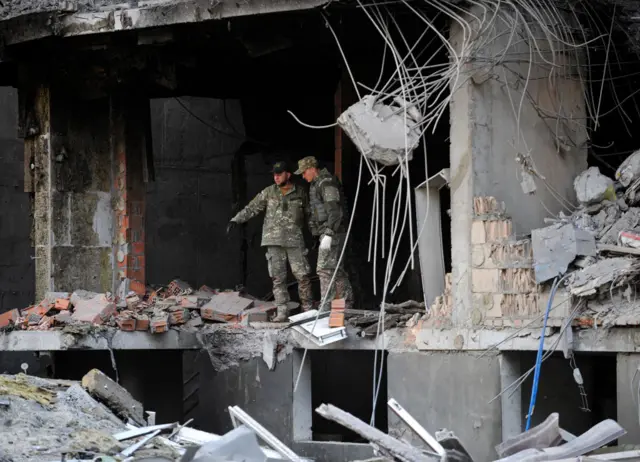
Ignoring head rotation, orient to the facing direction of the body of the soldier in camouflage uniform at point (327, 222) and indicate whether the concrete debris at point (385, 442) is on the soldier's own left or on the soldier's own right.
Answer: on the soldier's own left

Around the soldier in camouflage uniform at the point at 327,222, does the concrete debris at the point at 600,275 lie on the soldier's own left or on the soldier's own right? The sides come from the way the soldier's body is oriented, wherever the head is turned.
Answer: on the soldier's own left

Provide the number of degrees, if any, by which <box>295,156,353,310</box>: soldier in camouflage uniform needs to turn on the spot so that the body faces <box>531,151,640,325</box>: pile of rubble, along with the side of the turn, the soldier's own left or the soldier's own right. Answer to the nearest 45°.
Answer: approximately 135° to the soldier's own left

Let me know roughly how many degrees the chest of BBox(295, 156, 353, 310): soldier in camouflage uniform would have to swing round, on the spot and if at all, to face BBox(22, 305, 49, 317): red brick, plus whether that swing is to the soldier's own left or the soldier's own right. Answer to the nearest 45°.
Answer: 0° — they already face it

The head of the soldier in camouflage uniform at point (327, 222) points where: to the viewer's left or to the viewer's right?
to the viewer's left

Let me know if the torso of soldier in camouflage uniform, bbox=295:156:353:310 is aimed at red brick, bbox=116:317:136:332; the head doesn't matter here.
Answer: yes

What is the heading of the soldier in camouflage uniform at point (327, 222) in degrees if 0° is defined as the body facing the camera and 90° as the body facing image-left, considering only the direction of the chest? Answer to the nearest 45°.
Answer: approximately 90°

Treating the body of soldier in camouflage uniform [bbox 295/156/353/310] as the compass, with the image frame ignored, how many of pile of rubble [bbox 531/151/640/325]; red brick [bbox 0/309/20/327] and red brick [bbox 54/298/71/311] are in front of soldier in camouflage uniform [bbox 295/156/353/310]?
2

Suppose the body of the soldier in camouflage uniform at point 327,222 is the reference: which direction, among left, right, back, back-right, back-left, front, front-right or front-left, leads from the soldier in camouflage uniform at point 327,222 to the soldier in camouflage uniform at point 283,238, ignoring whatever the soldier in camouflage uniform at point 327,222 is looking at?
front-right

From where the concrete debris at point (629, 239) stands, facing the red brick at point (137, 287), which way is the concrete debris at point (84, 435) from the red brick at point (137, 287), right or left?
left

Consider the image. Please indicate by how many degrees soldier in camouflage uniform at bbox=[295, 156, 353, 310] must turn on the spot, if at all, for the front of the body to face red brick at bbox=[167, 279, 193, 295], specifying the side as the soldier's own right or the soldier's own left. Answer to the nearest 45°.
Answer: approximately 45° to the soldier's own right

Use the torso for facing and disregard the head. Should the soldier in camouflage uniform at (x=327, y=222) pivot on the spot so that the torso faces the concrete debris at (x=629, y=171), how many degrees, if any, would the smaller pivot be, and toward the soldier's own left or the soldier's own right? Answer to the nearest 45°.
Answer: approximately 135° to the soldier's own left
